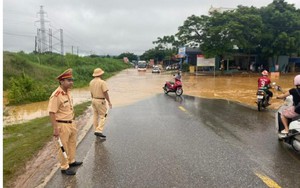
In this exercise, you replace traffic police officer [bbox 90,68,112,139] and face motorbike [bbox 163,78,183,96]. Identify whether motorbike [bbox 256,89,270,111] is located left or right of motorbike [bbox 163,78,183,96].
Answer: right

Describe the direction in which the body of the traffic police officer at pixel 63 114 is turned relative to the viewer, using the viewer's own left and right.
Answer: facing the viewer and to the right of the viewer

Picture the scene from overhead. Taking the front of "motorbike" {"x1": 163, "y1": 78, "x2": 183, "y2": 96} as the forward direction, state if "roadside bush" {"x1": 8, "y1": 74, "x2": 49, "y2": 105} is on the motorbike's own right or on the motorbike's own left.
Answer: on the motorbike's own right

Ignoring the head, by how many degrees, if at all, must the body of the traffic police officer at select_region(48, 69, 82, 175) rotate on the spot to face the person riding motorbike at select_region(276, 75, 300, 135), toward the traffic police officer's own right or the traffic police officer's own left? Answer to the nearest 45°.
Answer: approximately 45° to the traffic police officer's own left

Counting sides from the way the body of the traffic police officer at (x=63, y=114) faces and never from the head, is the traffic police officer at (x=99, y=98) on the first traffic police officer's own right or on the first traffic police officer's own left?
on the first traffic police officer's own left

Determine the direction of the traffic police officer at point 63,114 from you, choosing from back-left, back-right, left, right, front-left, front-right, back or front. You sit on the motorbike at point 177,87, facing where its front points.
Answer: front-right

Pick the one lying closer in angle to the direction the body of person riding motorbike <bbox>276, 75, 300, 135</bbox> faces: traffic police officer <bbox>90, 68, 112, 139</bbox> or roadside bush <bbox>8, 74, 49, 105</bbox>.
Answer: the roadside bush
